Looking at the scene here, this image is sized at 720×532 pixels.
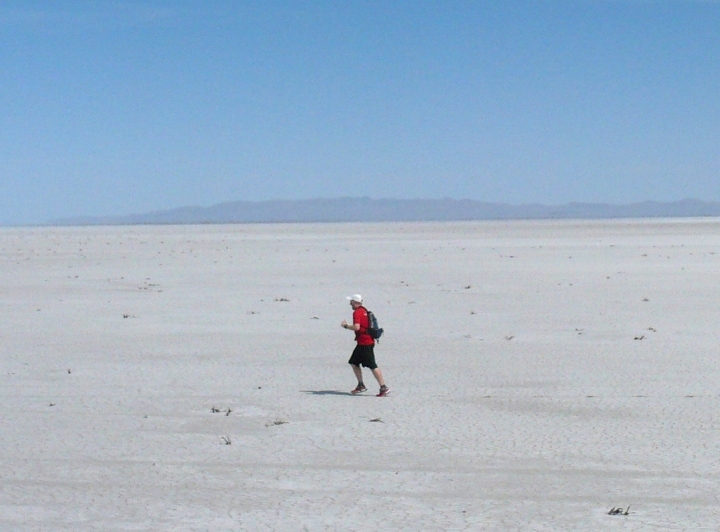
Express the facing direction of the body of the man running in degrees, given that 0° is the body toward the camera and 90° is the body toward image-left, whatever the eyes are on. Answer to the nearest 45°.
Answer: approximately 90°
